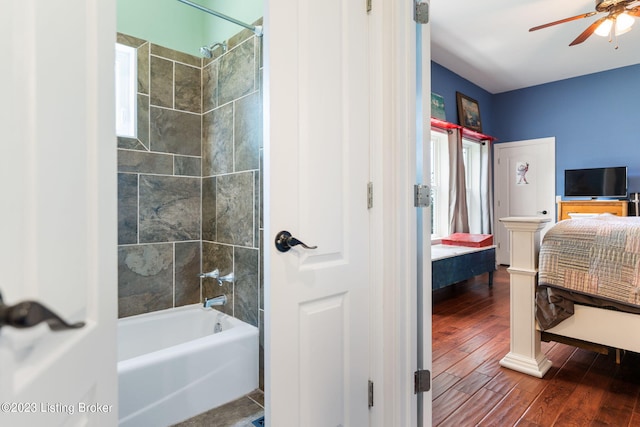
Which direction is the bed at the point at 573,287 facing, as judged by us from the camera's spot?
facing to the left of the viewer

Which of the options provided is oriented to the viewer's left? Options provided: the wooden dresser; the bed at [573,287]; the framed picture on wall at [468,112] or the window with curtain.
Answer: the bed

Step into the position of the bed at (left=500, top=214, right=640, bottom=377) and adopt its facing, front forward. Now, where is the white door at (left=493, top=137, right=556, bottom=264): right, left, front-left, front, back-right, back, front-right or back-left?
right

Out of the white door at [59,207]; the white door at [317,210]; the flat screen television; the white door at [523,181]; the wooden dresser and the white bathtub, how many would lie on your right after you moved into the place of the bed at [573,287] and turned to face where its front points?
3

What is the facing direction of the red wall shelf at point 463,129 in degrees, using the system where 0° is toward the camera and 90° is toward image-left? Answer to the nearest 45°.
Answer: approximately 315°

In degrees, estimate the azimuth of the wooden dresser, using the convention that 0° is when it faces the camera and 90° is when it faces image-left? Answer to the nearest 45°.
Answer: approximately 0°

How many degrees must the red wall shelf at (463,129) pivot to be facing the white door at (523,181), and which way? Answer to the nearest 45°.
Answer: approximately 90° to its left

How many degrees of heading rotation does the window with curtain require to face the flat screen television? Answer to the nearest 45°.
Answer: approximately 45° to its left

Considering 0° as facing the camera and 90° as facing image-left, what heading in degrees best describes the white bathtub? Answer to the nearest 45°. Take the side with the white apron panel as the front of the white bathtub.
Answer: approximately 315°

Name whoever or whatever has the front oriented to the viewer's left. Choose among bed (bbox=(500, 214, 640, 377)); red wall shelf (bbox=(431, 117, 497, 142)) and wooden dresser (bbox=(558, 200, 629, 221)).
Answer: the bed

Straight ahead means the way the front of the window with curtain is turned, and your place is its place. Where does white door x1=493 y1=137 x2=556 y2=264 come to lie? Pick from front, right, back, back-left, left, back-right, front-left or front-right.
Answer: left

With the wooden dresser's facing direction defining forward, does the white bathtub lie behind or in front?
in front
